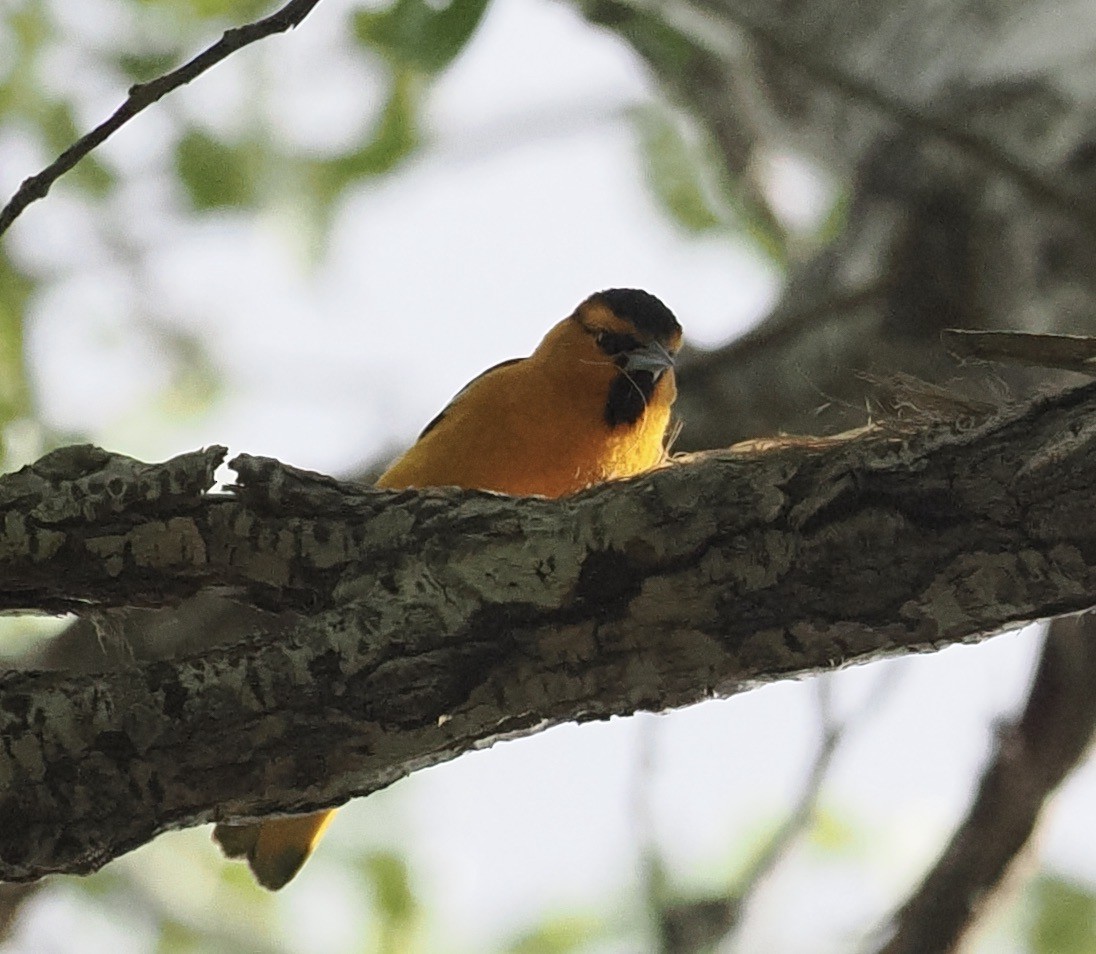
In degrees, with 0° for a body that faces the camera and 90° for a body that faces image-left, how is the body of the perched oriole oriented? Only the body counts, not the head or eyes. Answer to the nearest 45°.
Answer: approximately 315°

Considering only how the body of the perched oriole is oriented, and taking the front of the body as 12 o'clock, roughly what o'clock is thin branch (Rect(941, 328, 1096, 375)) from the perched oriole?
The thin branch is roughly at 10 o'clock from the perched oriole.
